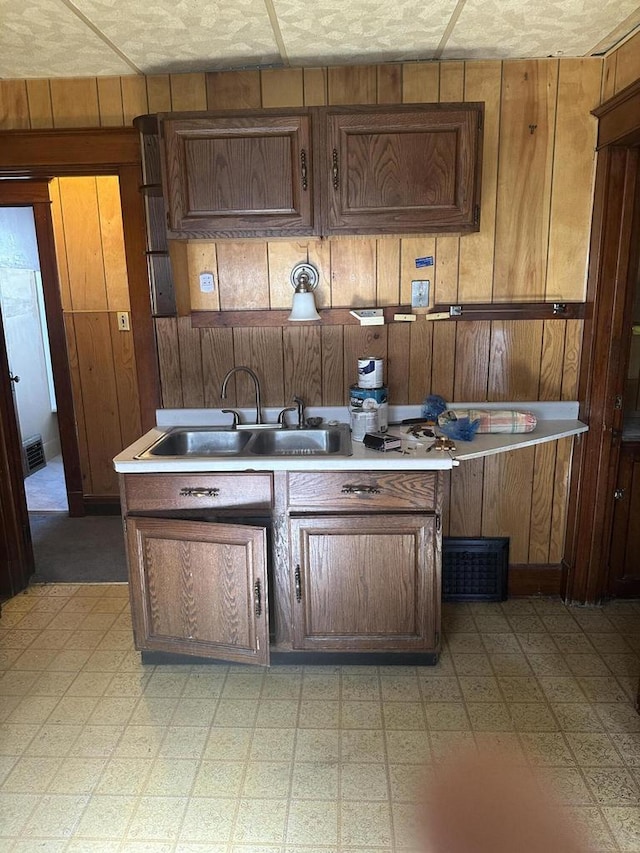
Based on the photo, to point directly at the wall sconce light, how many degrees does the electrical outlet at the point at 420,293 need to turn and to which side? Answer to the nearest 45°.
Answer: approximately 45° to its right

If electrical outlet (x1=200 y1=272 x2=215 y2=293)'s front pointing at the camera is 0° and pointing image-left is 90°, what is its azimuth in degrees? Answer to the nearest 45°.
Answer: approximately 0°

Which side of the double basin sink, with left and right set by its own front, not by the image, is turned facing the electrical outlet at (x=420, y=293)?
left

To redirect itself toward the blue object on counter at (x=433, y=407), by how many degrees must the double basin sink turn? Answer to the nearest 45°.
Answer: approximately 90° to its left

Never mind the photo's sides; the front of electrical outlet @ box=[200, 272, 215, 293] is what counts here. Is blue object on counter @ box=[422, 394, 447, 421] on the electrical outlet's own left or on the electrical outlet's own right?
on the electrical outlet's own left
